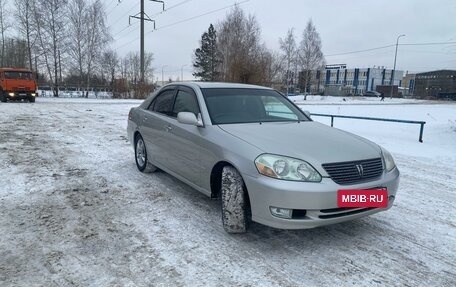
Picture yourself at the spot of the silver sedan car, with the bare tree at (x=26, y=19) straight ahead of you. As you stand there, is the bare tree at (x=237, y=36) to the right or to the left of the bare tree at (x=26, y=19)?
right

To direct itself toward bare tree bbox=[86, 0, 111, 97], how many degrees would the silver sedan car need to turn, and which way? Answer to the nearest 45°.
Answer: approximately 180°

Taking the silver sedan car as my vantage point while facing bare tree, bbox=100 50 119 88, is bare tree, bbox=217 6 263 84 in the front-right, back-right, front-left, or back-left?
front-right

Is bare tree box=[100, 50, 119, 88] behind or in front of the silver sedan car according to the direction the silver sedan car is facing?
behind

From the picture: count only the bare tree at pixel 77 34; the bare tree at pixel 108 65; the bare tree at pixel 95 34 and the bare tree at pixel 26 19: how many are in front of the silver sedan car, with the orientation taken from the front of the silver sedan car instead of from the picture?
0

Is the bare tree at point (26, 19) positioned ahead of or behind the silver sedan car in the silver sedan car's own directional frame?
behind

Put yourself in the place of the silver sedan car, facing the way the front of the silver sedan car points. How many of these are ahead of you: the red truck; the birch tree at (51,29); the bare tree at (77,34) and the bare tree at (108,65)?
0

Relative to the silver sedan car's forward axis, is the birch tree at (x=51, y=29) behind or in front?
behind

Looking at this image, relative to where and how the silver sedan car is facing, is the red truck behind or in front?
behind

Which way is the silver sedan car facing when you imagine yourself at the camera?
facing the viewer and to the right of the viewer

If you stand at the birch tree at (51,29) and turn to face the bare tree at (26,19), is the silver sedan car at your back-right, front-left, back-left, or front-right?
back-left

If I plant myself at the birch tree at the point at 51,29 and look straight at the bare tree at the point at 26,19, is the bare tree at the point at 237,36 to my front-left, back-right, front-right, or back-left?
back-right

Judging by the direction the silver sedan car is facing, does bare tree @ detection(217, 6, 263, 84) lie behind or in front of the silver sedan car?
behind
